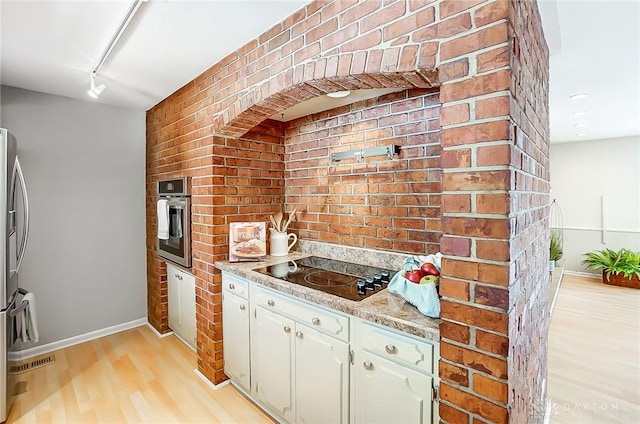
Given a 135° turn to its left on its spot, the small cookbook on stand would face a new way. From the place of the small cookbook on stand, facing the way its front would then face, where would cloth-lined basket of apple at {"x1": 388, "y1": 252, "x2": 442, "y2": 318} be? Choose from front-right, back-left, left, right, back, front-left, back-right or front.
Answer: right

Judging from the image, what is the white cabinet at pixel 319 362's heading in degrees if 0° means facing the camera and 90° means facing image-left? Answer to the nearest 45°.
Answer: approximately 45°

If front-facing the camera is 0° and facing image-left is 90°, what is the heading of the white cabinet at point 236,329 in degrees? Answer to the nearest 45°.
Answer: approximately 45°

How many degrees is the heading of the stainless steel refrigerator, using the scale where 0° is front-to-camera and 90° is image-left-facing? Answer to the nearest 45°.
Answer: approximately 270°

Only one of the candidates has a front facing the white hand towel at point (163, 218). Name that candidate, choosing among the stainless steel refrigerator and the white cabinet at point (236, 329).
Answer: the stainless steel refrigerator

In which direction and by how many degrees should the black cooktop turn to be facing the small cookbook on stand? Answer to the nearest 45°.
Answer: approximately 90° to its right

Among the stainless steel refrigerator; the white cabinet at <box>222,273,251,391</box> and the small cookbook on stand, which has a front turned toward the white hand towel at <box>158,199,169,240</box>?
the stainless steel refrigerator

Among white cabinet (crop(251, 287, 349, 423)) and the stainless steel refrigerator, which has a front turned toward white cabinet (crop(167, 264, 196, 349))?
the stainless steel refrigerator

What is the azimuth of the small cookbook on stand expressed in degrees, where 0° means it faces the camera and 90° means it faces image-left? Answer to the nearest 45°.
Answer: approximately 0°

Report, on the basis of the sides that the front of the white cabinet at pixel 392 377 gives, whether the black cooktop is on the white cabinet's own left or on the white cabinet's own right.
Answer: on the white cabinet's own right

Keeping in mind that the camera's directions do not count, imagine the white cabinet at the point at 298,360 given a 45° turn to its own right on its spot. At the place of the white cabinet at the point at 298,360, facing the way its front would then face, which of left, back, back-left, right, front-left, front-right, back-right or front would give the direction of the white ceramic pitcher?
right

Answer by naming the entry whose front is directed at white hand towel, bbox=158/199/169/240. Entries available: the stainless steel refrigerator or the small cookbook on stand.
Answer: the stainless steel refrigerator

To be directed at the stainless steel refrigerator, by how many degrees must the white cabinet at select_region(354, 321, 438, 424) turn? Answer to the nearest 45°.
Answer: approximately 45° to its right

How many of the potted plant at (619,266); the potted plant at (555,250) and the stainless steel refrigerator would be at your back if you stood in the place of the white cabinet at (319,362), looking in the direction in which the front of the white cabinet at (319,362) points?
2

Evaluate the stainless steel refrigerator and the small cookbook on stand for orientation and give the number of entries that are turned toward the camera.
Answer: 1

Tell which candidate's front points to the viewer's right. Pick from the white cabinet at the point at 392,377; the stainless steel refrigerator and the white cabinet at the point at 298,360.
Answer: the stainless steel refrigerator
